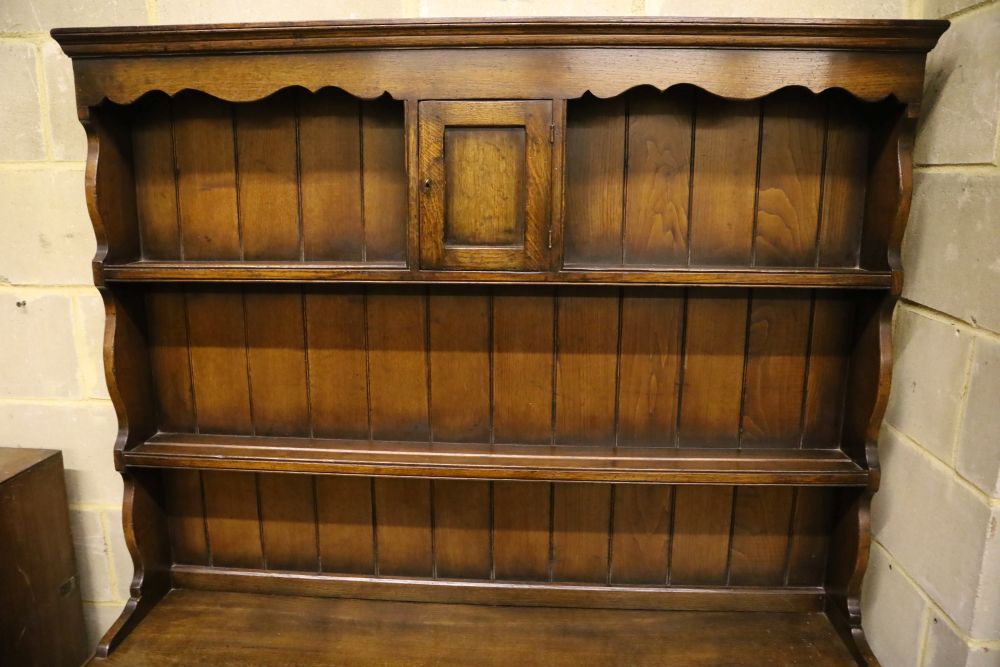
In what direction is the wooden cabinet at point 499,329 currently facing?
toward the camera

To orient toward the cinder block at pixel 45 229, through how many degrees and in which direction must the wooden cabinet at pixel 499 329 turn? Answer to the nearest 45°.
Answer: approximately 90° to its right

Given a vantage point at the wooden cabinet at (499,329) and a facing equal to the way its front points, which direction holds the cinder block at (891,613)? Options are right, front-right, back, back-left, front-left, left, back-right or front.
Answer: left

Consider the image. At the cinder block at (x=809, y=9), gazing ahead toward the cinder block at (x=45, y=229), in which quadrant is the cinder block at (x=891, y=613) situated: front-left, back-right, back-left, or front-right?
back-left

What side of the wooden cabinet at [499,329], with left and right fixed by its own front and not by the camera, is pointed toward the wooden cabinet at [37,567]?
right

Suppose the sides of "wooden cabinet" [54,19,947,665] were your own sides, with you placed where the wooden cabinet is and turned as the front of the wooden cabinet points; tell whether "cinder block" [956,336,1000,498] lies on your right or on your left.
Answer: on your left

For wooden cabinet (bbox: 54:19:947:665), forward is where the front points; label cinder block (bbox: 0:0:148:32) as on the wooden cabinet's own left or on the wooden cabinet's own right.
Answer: on the wooden cabinet's own right
